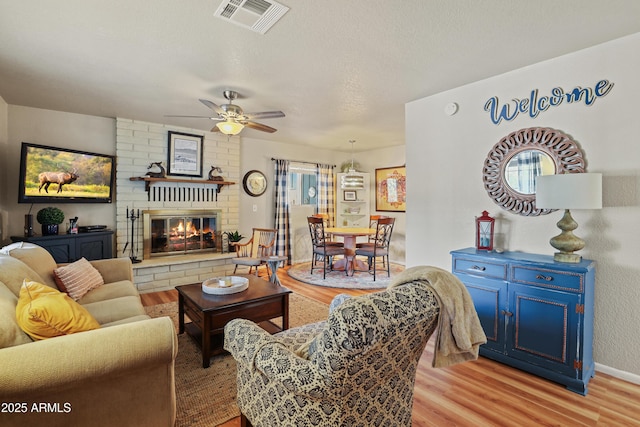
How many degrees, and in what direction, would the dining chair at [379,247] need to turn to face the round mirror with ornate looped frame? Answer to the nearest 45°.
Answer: approximately 180°

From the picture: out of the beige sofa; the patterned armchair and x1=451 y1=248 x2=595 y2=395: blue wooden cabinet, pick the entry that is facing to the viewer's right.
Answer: the beige sofa

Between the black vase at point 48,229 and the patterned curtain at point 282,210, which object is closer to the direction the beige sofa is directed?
the patterned curtain

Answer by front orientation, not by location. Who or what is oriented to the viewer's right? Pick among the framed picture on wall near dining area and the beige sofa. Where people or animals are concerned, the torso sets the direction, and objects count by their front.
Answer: the beige sofa

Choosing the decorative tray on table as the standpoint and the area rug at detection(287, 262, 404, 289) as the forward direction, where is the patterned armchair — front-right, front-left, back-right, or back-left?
back-right

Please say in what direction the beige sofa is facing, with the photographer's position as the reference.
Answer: facing to the right of the viewer

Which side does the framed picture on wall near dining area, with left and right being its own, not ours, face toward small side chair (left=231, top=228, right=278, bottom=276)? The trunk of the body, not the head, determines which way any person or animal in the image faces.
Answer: front

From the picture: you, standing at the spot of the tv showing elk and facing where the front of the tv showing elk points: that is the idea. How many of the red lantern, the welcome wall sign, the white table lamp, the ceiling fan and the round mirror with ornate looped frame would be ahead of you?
5

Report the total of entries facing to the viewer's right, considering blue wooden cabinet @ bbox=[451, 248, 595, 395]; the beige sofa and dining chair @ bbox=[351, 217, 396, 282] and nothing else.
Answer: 1

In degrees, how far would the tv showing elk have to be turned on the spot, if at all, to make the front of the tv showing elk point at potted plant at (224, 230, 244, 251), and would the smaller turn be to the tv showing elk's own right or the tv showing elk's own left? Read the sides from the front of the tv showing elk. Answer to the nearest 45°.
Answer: approximately 45° to the tv showing elk's own left

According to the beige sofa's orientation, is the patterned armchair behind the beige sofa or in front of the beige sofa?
in front
